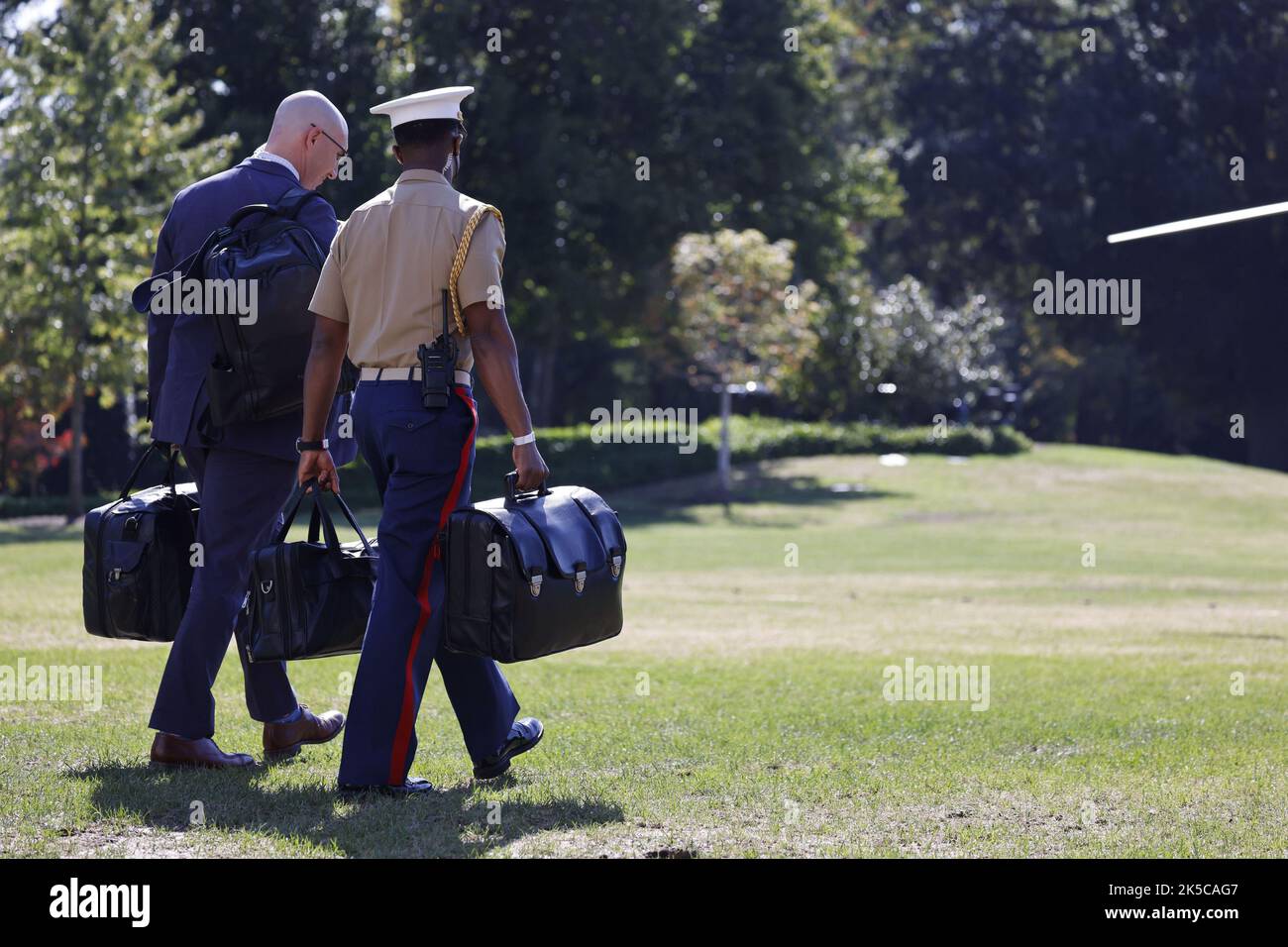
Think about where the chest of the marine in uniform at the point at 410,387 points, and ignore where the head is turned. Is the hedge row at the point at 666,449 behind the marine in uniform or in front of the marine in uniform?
in front

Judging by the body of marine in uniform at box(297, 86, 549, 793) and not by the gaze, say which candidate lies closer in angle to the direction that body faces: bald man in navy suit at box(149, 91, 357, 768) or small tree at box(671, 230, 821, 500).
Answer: the small tree

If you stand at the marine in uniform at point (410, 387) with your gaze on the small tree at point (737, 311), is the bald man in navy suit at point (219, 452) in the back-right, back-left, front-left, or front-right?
front-left

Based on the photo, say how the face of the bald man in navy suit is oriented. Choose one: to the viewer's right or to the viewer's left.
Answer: to the viewer's right

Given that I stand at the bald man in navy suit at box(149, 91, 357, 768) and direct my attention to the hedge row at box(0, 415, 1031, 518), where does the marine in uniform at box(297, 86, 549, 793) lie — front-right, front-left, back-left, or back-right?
back-right

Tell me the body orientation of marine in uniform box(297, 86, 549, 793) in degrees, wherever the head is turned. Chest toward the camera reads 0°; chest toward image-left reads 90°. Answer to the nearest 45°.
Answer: approximately 225°

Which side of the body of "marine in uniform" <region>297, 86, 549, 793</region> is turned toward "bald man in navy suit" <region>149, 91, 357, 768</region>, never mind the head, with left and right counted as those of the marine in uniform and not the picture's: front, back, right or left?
left
